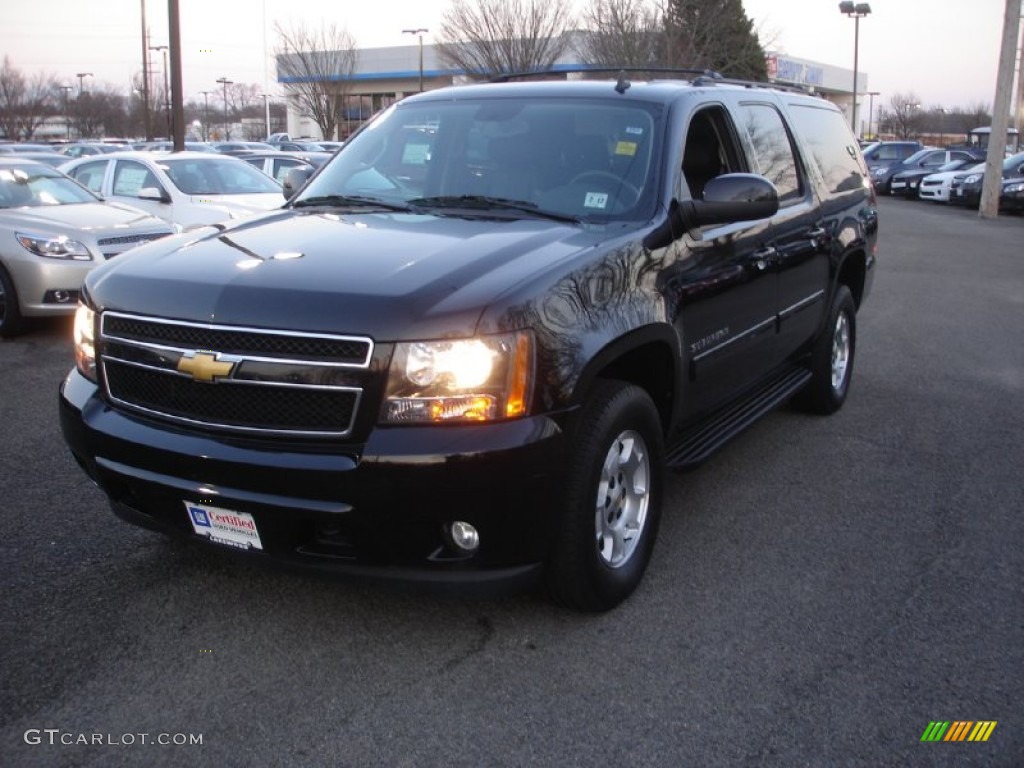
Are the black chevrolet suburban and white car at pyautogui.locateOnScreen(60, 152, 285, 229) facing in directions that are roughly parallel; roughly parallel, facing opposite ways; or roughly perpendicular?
roughly perpendicular

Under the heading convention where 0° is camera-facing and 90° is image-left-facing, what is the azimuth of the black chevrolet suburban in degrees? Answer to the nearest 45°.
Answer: approximately 45°

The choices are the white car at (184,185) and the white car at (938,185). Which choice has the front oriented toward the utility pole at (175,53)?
the white car at (938,185)

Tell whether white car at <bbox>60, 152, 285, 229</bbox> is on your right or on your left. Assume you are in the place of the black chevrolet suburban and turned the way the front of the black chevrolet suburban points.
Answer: on your right

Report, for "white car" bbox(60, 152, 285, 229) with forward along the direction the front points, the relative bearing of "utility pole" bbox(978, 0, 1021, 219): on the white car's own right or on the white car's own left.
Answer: on the white car's own left

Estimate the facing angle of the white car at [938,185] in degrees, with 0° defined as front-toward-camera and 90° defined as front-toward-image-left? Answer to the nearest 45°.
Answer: approximately 45°

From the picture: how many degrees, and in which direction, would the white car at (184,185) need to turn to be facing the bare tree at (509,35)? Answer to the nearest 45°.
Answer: approximately 90° to its left
